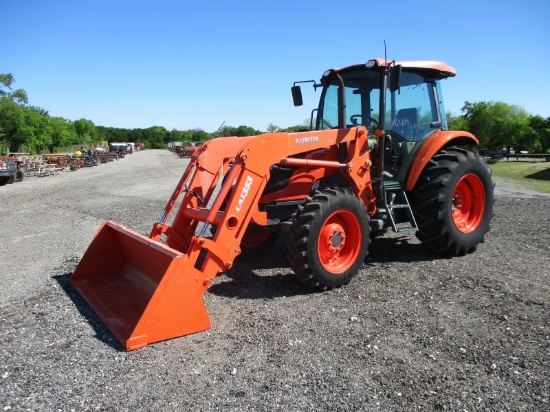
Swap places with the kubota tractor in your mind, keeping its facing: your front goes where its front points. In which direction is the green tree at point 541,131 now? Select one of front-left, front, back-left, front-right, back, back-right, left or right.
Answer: back

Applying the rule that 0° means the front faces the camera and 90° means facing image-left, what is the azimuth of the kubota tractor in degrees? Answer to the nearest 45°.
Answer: approximately 45°
